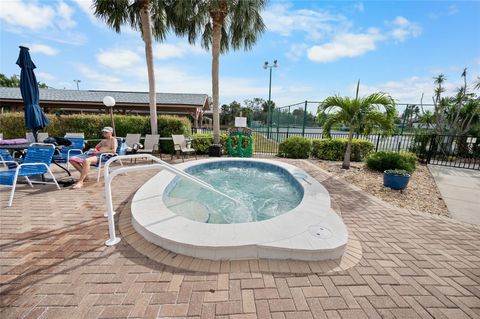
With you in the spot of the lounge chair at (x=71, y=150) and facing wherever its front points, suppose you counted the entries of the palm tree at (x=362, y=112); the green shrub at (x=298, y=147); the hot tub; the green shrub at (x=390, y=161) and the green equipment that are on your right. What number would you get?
0

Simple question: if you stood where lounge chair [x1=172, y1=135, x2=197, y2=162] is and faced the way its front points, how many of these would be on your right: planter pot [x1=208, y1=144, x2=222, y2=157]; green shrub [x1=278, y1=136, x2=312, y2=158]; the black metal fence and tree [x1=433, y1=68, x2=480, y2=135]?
0

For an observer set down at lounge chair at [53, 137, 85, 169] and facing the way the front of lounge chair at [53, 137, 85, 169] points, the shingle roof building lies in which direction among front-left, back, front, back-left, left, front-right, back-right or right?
back-right

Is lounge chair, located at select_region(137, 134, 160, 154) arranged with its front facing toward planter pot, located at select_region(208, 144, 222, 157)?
no

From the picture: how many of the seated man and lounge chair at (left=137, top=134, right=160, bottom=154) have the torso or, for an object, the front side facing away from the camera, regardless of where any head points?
0

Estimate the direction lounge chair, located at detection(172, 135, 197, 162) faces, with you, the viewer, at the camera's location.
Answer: facing the viewer and to the right of the viewer

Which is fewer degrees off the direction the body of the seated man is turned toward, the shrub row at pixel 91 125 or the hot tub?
the hot tub

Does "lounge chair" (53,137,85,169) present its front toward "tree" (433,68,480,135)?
no

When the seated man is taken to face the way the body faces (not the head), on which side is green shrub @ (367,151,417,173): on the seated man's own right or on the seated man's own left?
on the seated man's own left

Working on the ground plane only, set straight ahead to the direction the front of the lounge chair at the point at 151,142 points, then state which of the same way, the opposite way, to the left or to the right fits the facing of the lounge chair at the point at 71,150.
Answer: the same way

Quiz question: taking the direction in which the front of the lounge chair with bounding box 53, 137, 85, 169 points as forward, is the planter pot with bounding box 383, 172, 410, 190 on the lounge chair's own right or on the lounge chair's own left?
on the lounge chair's own left

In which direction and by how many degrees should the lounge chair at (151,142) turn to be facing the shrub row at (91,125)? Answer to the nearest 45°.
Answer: approximately 90° to its right
